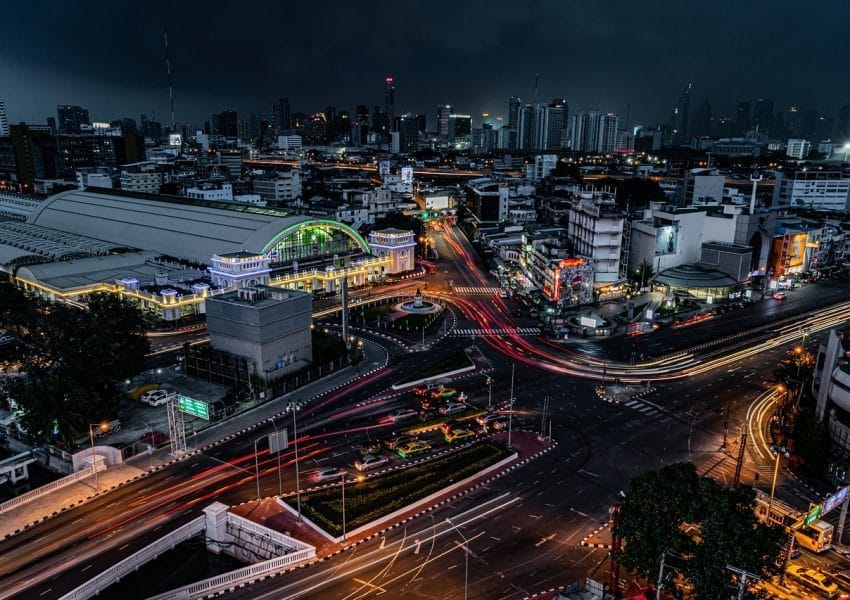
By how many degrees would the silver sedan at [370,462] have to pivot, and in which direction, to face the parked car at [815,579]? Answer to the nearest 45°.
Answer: approximately 90° to its right

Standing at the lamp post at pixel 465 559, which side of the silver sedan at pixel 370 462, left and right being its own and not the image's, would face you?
right

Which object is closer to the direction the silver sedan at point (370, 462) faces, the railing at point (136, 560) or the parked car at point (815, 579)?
the parked car

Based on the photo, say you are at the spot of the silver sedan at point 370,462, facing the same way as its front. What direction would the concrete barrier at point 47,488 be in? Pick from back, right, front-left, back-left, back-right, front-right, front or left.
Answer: back-left

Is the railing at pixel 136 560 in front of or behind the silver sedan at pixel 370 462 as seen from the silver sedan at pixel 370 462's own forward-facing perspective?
behind

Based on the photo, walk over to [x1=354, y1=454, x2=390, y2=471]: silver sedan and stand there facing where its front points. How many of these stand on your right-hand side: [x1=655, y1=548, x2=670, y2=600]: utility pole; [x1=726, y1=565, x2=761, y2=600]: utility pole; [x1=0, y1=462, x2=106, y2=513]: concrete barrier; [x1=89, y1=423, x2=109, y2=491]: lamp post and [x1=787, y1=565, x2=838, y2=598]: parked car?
3

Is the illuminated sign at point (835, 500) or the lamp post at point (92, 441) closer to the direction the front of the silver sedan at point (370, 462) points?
the illuminated sign

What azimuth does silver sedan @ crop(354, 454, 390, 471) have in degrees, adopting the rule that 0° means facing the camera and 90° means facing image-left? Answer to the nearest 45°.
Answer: approximately 225°

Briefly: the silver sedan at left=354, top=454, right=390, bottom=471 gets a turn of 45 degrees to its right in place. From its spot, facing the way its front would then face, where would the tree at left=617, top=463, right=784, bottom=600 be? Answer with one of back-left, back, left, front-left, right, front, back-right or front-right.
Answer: front-right

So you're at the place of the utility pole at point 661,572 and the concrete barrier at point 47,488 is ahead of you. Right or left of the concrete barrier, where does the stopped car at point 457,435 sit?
right

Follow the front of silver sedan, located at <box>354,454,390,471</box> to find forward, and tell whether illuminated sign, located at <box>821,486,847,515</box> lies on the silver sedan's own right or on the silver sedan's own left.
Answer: on the silver sedan's own right

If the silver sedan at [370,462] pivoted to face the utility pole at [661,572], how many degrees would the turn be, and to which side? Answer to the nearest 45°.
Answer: approximately 90° to its right

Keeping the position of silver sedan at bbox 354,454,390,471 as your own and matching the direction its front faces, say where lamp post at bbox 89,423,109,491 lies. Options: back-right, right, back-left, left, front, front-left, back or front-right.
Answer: back-left

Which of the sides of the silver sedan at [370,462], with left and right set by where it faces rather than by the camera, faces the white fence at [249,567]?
back
